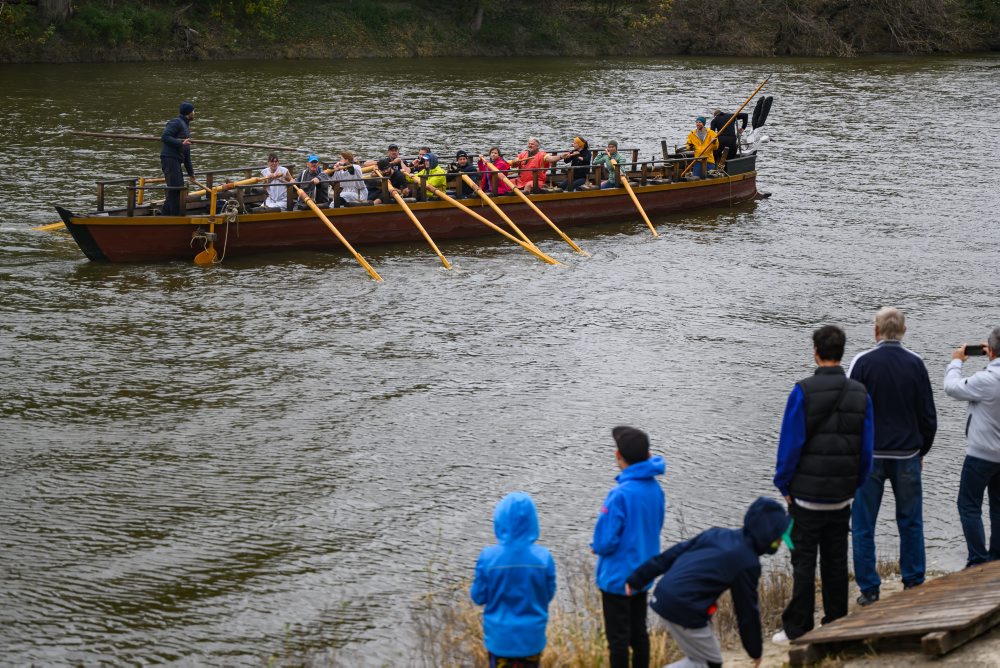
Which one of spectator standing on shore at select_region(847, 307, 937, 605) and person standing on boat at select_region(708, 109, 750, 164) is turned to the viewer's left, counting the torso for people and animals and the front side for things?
the person standing on boat

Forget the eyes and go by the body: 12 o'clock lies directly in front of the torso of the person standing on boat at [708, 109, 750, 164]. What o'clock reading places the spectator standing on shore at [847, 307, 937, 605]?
The spectator standing on shore is roughly at 6 o'clock from the person standing on boat.

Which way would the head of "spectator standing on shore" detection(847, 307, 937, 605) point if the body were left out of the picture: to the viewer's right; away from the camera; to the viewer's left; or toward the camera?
away from the camera

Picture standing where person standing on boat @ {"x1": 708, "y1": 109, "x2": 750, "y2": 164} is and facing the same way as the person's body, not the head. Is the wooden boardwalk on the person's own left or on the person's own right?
on the person's own left

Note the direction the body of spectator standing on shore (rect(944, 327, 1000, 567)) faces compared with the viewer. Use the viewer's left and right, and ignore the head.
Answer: facing away from the viewer and to the left of the viewer

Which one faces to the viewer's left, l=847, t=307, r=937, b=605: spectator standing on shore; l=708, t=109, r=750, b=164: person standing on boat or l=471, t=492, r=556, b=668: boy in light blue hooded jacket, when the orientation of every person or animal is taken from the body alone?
the person standing on boat

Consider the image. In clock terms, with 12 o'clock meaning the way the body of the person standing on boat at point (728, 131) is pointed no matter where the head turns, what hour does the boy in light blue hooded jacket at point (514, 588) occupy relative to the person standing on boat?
The boy in light blue hooded jacket is roughly at 6 o'clock from the person standing on boat.

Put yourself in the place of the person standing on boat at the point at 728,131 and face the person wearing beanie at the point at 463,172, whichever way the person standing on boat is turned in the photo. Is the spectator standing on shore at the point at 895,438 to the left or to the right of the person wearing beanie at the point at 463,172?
left

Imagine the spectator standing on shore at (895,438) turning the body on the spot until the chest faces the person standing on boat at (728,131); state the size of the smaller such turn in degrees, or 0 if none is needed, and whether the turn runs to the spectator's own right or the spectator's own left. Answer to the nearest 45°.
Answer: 0° — they already face them

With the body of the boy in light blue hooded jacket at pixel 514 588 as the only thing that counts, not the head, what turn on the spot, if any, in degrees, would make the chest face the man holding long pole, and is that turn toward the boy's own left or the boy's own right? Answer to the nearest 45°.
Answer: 0° — they already face them

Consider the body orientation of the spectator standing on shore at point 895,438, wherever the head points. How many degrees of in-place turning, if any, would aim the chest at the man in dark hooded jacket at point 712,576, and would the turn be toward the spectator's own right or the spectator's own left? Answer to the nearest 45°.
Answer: approximately 135° to the spectator's own left

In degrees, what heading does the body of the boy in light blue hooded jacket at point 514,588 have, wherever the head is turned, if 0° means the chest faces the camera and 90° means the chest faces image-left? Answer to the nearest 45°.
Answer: approximately 180°

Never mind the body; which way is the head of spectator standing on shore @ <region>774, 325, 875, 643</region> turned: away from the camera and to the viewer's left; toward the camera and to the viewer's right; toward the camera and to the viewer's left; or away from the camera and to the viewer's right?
away from the camera and to the viewer's left

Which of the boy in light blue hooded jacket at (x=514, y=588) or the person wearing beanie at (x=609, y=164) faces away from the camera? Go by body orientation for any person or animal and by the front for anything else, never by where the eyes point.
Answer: the boy in light blue hooded jacket

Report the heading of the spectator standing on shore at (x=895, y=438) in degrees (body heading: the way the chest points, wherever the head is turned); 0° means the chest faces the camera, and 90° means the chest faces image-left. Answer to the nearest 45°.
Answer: approximately 180°
